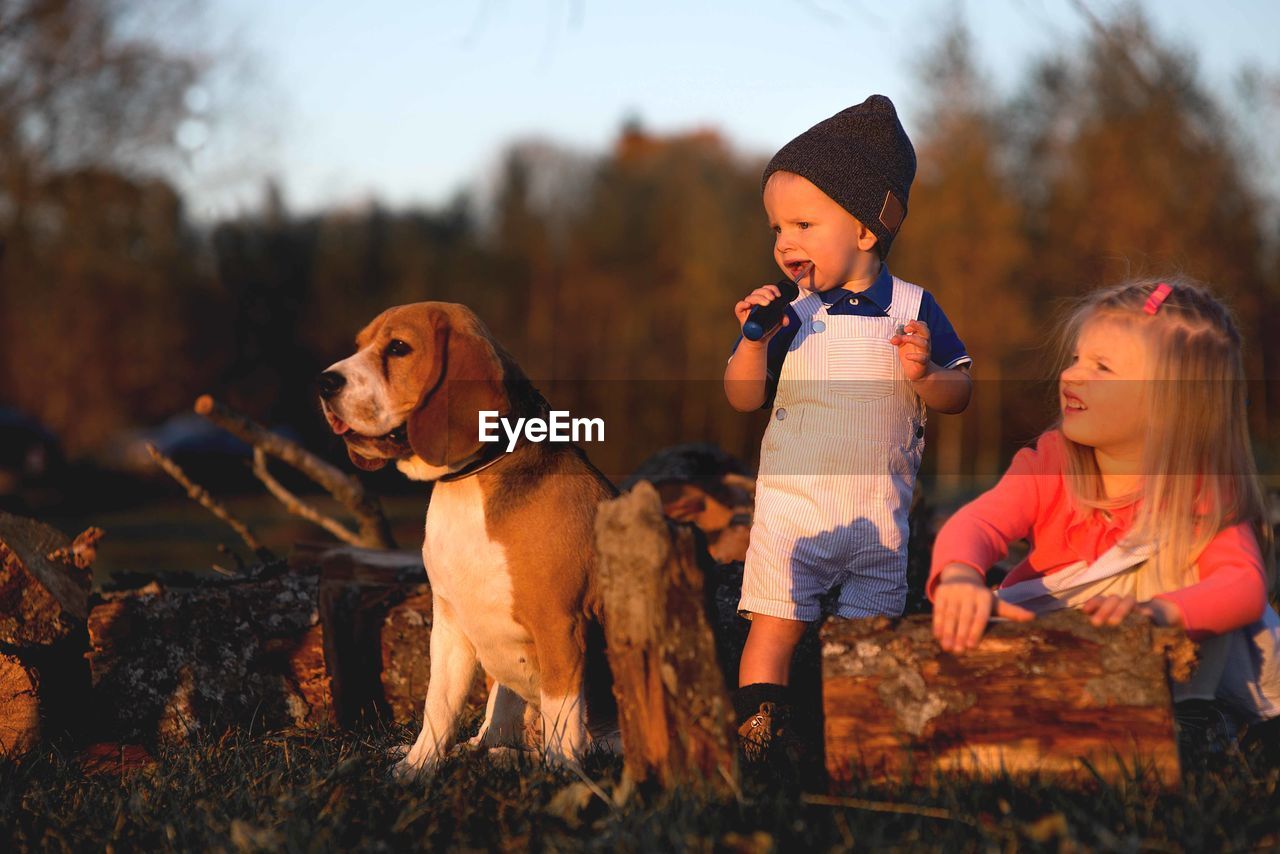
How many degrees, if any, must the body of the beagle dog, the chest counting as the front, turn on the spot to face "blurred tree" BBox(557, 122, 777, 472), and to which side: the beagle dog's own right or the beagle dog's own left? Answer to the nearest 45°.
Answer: approximately 135° to the beagle dog's own right

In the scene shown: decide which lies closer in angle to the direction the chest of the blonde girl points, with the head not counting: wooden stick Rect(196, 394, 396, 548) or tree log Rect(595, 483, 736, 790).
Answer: the tree log

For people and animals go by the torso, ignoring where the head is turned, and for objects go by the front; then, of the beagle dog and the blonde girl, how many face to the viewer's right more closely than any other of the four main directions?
0

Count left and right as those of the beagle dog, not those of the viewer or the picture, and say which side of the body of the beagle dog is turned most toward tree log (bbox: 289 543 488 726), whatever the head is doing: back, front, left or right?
right

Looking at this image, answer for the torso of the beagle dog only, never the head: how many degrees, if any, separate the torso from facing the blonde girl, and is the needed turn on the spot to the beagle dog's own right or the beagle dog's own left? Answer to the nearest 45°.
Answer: approximately 90° to the beagle dog's own left

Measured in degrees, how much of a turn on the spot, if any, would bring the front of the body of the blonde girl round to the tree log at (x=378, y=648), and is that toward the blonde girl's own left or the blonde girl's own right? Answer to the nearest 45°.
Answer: approximately 45° to the blonde girl's own right

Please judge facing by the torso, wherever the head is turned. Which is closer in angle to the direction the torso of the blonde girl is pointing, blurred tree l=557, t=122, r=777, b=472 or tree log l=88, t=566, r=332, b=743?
the tree log

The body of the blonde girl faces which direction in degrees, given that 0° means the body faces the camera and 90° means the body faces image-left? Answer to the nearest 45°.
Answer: approximately 45°

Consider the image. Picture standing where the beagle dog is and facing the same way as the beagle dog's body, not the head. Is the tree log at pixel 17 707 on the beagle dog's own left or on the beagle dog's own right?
on the beagle dog's own right

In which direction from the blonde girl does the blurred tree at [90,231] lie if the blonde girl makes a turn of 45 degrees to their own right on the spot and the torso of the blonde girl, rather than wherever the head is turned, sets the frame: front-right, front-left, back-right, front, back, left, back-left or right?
front-right

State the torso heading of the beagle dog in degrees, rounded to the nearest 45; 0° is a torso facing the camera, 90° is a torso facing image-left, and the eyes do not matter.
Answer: approximately 45°

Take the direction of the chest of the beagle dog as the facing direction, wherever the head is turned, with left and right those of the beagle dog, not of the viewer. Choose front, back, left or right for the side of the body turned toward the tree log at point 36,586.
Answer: right
